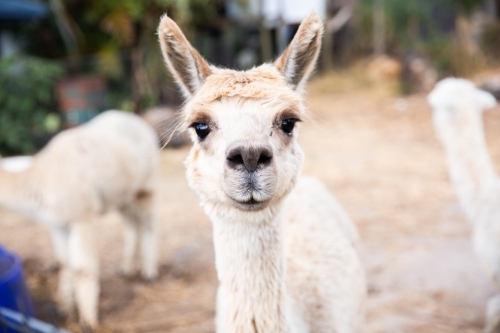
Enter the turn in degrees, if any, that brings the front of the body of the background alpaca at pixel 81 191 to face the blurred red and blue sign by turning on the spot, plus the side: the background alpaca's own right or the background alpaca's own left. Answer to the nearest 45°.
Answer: approximately 135° to the background alpaca's own right

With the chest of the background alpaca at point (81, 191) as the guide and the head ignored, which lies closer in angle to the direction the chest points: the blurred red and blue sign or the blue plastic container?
the blue plastic container

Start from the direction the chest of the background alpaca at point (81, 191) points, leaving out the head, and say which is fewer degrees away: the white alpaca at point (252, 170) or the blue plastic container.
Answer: the blue plastic container

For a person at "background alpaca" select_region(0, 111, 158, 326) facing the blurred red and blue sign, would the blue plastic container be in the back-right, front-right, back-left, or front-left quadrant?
back-left

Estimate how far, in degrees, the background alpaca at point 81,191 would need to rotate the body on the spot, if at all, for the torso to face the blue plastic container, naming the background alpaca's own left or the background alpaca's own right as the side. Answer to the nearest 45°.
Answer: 0° — it already faces it

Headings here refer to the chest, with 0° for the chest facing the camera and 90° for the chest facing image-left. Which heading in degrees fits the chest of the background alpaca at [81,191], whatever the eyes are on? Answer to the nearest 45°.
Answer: approximately 45°

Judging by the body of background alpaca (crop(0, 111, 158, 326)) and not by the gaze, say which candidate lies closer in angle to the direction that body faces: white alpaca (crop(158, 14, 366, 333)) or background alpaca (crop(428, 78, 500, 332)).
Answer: the white alpaca
